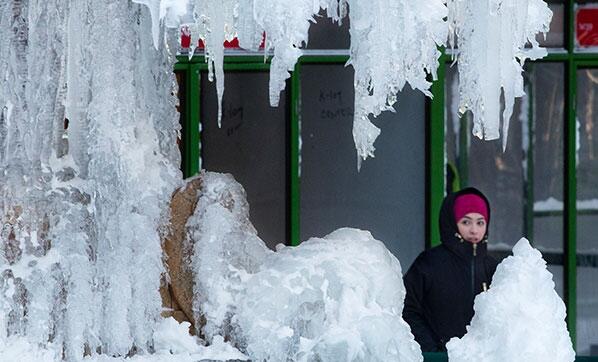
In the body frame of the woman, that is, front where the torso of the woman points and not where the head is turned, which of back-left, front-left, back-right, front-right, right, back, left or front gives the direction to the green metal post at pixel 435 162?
back-left

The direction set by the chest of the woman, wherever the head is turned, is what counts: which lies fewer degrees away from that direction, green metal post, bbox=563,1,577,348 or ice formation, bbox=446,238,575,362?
the ice formation

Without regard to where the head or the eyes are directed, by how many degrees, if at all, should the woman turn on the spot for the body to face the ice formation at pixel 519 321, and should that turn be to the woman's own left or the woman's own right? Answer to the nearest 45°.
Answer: approximately 45° to the woman's own right

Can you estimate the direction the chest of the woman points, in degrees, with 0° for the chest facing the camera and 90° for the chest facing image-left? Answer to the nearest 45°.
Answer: approximately 315°

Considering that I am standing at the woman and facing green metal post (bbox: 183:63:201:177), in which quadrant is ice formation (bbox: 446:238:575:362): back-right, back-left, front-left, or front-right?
back-left

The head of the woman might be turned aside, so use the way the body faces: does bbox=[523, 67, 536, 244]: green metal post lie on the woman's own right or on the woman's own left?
on the woman's own left

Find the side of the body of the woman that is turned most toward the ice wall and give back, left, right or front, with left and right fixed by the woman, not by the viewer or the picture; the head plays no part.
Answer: right

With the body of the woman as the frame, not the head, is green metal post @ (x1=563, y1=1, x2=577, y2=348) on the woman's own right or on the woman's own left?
on the woman's own left

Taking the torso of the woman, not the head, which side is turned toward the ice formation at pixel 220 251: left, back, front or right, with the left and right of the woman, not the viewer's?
right

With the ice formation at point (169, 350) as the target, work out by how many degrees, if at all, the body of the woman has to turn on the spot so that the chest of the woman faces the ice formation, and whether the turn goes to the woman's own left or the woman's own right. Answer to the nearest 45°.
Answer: approximately 90° to the woman's own right
